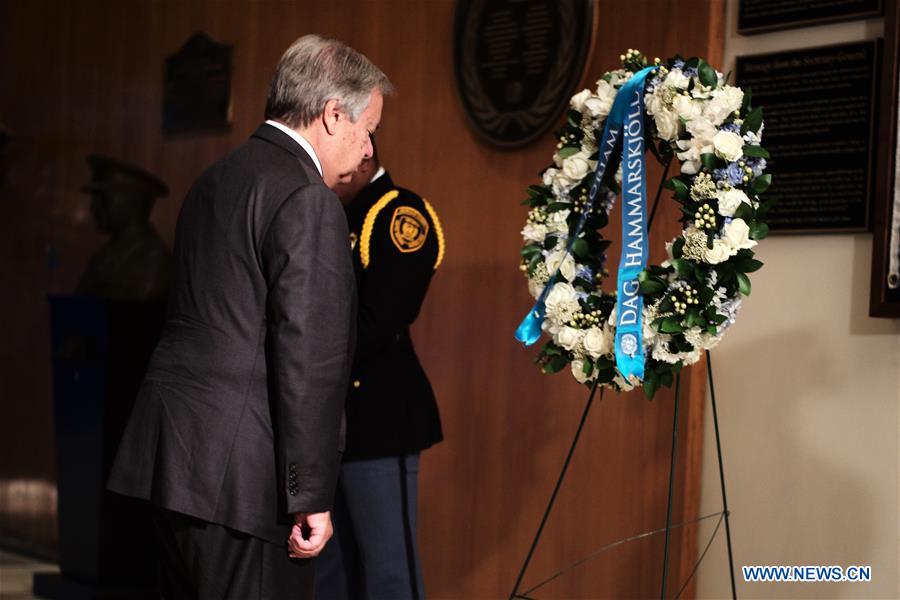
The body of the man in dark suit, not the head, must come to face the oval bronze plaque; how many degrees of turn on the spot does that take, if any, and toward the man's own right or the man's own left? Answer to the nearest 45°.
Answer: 0° — they already face it

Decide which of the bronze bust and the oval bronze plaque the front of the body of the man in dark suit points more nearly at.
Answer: the oval bronze plaque

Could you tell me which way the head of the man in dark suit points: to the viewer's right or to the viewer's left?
to the viewer's right

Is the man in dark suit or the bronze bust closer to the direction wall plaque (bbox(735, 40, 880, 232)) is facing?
the man in dark suit

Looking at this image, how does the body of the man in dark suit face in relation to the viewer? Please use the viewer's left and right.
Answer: facing away from the viewer and to the right of the viewer

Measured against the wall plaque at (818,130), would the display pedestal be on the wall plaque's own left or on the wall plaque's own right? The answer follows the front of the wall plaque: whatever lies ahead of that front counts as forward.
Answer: on the wall plaque's own right

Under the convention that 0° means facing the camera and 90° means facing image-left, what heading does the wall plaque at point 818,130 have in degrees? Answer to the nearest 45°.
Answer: approximately 45°
